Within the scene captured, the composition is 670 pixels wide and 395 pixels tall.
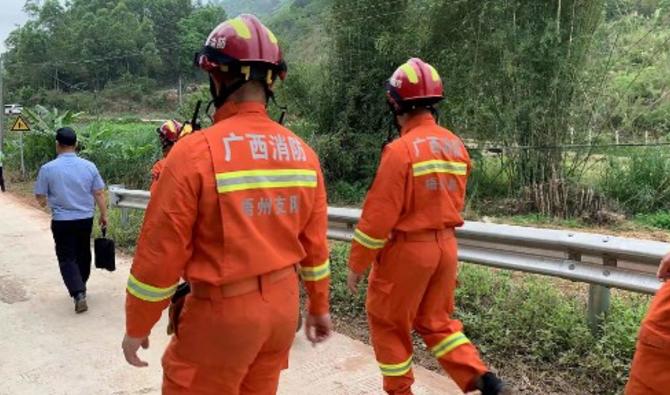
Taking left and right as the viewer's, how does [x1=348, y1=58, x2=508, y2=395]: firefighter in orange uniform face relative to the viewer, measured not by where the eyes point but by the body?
facing away from the viewer and to the left of the viewer

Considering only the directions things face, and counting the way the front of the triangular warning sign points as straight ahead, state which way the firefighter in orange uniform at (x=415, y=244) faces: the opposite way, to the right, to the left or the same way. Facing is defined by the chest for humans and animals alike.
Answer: the opposite way

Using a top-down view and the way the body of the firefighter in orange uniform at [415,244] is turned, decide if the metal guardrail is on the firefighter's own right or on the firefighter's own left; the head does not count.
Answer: on the firefighter's own right

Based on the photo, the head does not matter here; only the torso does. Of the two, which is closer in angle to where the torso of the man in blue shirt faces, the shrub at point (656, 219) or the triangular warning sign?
the triangular warning sign

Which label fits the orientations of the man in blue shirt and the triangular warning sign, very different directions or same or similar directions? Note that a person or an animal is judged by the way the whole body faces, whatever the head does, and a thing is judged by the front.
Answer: very different directions

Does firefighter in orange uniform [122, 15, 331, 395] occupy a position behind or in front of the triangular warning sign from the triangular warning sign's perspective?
in front

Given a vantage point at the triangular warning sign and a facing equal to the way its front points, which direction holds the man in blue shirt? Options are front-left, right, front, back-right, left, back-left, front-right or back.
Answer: front

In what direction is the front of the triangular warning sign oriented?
toward the camera

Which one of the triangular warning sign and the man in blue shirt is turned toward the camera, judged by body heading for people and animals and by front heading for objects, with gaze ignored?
the triangular warning sign

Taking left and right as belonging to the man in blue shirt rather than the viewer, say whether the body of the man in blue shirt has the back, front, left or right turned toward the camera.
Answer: back

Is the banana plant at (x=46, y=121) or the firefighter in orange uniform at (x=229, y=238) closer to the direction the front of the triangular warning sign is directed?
the firefighter in orange uniform

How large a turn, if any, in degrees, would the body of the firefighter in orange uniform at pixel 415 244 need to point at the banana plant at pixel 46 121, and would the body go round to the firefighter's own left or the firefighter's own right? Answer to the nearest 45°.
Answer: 0° — they already face it

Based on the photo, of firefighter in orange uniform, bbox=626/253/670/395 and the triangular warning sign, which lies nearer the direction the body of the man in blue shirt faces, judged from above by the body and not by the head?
the triangular warning sign

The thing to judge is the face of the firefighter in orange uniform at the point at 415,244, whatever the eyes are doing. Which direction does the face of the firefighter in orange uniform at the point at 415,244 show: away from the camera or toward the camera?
away from the camera

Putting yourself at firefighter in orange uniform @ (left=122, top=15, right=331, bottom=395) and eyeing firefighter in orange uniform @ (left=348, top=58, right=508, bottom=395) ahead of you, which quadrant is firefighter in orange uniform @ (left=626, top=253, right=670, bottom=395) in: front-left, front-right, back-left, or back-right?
front-right

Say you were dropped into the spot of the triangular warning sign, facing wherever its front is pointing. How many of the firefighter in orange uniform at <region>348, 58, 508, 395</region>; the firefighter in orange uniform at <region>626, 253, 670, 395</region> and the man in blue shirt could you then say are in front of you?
3

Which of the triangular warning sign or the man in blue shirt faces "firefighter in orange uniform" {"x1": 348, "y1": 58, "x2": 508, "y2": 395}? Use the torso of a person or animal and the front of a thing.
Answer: the triangular warning sign

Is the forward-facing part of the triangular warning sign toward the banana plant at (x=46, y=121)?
no
